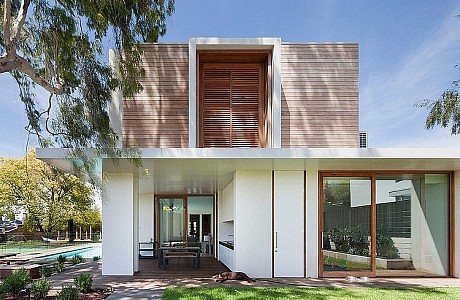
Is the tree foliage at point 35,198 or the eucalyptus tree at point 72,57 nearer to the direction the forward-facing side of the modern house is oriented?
the eucalyptus tree

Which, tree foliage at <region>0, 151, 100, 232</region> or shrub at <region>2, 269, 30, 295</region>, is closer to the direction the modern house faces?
the shrub

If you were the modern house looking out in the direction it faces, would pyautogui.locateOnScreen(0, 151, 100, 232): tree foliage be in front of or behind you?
behind

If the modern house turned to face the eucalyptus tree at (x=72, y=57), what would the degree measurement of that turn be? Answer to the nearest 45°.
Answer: approximately 45° to its right

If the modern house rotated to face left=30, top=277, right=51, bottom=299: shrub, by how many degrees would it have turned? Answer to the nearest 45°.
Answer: approximately 45° to its right

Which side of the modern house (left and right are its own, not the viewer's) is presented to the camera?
front
